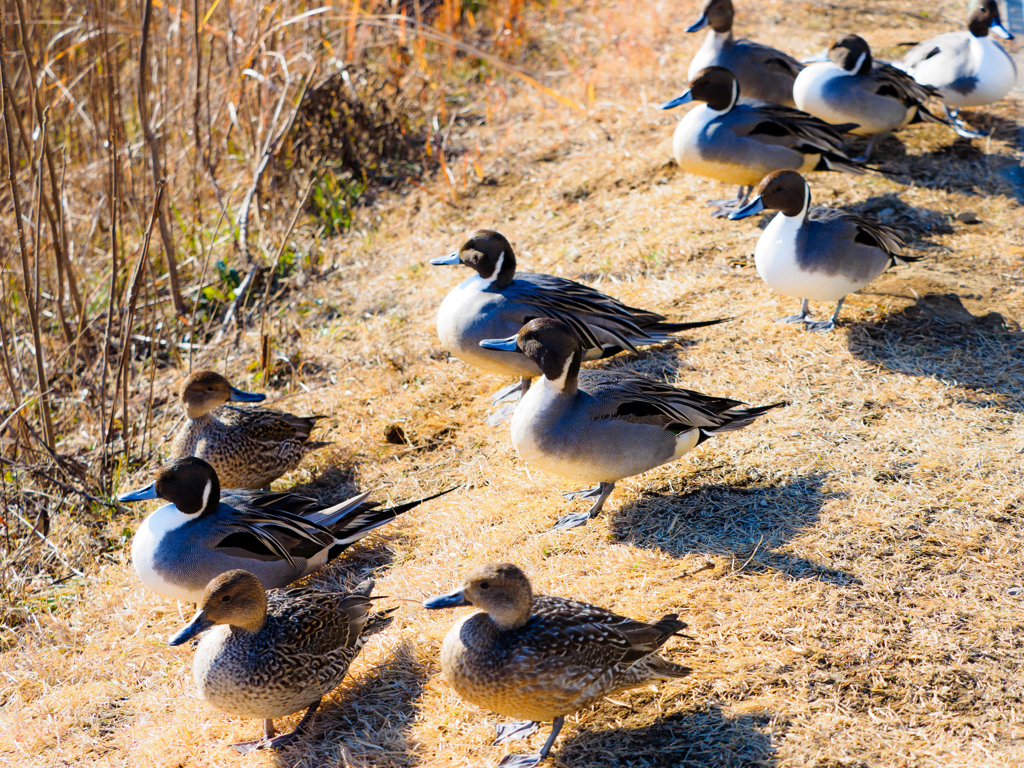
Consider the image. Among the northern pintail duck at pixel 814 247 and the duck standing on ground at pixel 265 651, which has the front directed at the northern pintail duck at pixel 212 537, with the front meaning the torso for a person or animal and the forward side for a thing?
the northern pintail duck at pixel 814 247

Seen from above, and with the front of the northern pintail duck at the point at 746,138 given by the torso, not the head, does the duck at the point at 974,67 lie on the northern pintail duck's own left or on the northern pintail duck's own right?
on the northern pintail duck's own right

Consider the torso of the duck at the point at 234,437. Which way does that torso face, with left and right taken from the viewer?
facing to the left of the viewer

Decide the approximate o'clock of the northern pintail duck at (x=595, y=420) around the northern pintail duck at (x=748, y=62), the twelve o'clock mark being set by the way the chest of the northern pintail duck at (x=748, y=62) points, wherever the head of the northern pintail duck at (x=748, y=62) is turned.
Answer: the northern pintail duck at (x=595, y=420) is roughly at 9 o'clock from the northern pintail duck at (x=748, y=62).

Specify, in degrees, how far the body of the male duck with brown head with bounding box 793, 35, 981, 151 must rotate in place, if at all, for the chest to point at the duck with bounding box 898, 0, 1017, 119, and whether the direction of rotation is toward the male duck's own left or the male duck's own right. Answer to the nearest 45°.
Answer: approximately 135° to the male duck's own right

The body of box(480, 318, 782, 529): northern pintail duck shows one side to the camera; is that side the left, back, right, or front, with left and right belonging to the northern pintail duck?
left

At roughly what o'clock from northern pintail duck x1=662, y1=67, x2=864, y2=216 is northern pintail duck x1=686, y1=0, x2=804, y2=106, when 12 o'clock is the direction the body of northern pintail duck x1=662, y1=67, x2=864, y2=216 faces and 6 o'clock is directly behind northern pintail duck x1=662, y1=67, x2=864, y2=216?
northern pintail duck x1=686, y1=0, x2=804, y2=106 is roughly at 3 o'clock from northern pintail duck x1=662, y1=67, x2=864, y2=216.

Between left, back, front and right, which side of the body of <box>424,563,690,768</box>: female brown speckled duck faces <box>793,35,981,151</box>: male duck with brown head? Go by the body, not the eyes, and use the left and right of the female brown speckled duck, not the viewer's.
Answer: right

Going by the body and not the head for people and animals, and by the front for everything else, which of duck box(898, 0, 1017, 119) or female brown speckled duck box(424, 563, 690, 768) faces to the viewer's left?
the female brown speckled duck

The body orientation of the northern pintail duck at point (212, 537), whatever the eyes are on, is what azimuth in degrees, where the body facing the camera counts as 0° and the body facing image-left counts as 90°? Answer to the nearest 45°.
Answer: approximately 90°

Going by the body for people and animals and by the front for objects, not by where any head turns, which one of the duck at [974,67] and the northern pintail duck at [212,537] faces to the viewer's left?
the northern pintail duck

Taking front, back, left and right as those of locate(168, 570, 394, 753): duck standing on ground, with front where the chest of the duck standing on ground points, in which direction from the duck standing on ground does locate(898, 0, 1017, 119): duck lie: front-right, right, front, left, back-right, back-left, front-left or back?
back

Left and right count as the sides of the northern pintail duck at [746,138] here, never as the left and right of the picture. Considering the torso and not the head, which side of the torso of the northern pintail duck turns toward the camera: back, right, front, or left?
left

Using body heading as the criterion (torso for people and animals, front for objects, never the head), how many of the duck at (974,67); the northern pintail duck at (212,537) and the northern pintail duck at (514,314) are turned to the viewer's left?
2
